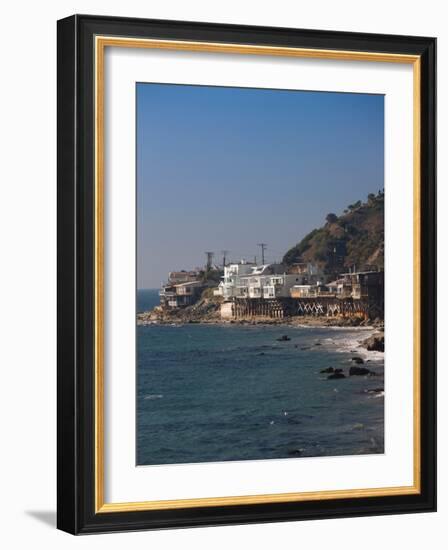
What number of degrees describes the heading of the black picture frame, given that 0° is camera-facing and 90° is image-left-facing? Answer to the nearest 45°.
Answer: approximately 315°
